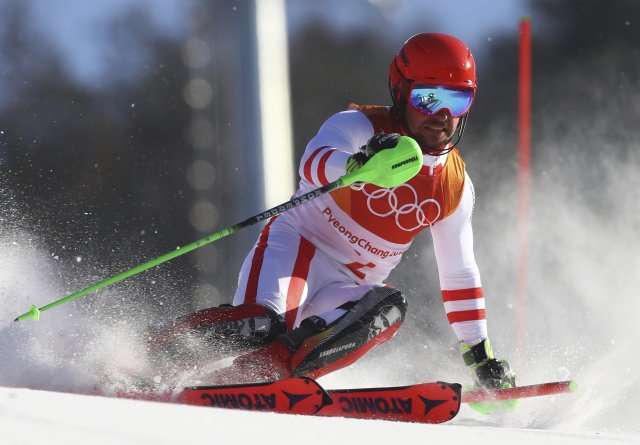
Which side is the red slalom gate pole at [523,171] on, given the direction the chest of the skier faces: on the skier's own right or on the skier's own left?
on the skier's own left
